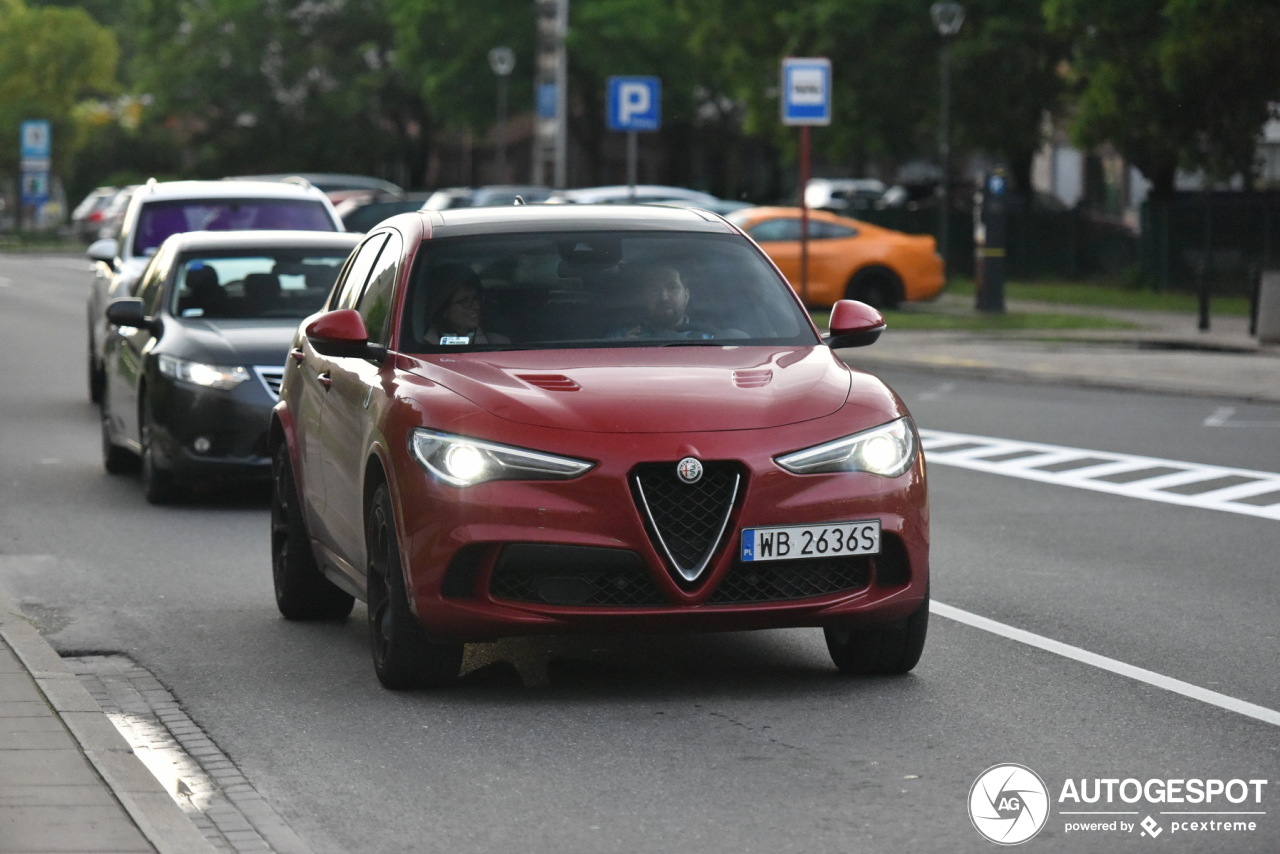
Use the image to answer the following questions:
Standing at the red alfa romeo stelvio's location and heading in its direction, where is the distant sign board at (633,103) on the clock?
The distant sign board is roughly at 6 o'clock from the red alfa romeo stelvio.

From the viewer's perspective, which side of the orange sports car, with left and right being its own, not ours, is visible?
left

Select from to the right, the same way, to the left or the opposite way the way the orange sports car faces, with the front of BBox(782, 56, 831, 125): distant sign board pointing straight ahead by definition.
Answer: to the right

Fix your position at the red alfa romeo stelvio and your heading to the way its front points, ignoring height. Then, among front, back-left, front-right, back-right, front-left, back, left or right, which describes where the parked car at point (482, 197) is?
back

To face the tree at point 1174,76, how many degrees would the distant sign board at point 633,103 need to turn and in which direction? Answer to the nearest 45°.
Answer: approximately 135° to its left

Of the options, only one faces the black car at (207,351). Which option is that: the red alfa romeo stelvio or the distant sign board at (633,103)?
the distant sign board

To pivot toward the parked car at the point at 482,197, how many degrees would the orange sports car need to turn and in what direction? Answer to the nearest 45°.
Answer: approximately 45° to its right
